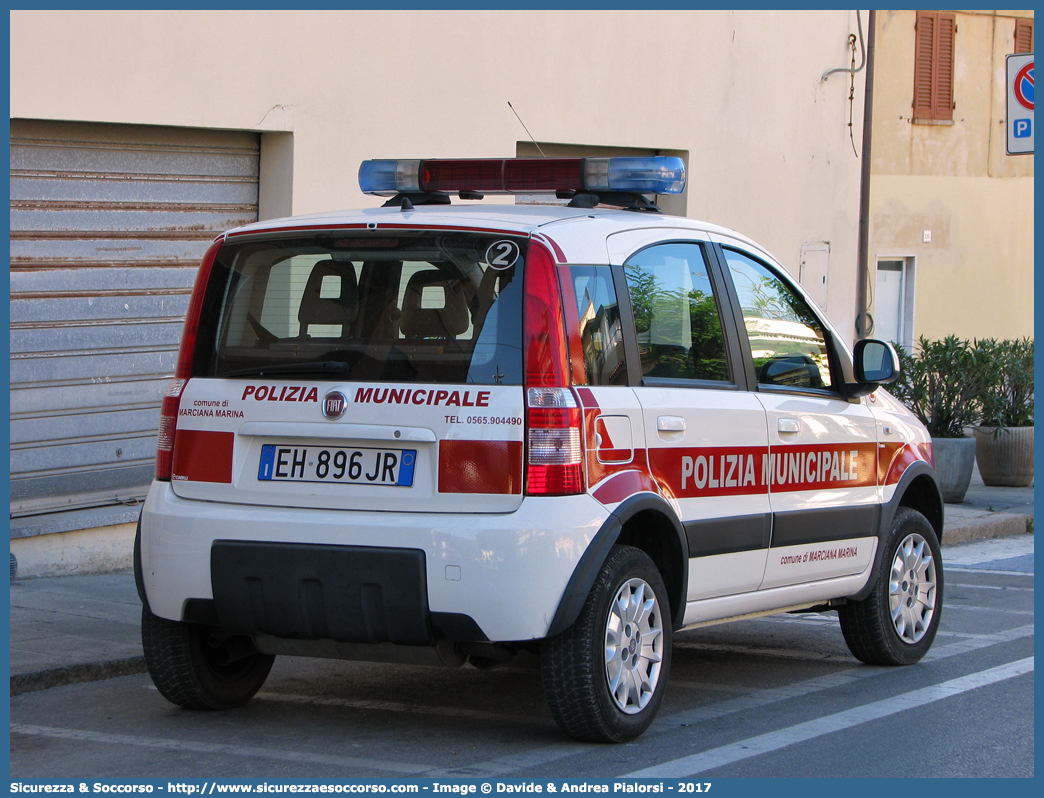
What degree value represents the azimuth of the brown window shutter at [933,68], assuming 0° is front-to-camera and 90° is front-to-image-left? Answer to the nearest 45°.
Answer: approximately 0°

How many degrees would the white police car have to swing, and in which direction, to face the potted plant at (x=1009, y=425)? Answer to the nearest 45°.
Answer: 0° — it already faces it

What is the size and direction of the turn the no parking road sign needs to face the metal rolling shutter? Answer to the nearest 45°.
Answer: approximately 45° to its right

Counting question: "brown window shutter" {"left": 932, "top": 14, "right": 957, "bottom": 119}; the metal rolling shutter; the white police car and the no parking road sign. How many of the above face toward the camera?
3

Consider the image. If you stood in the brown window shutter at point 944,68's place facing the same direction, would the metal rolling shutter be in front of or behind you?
in front

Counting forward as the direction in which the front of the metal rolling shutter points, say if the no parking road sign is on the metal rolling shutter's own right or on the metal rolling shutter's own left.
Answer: on the metal rolling shutter's own left

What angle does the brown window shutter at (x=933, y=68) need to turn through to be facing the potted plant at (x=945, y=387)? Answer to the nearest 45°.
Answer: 0° — it already faces it
